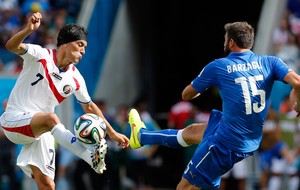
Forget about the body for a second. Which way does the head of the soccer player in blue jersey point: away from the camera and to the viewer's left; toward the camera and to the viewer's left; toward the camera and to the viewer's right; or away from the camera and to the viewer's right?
away from the camera and to the viewer's left

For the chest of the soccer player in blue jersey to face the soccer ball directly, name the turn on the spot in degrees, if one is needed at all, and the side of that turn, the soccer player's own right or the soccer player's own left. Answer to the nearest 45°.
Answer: approximately 45° to the soccer player's own left

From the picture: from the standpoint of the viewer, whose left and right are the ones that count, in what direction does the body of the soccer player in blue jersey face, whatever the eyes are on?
facing away from the viewer and to the left of the viewer
